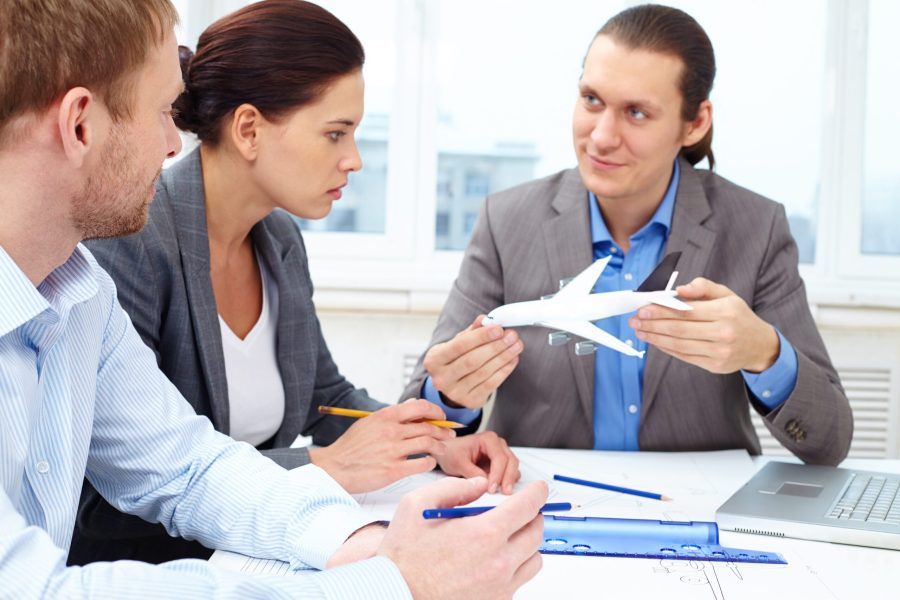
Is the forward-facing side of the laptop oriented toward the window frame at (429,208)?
no

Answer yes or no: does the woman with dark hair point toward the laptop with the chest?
yes

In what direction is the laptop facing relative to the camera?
to the viewer's left

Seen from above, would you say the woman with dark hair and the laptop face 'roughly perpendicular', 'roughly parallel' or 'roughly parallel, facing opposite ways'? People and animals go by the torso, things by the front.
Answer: roughly parallel, facing opposite ways

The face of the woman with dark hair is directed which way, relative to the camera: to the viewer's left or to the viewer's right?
to the viewer's right

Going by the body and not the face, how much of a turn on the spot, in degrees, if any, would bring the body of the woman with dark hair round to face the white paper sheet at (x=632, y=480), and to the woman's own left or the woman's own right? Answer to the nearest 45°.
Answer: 0° — they already face it

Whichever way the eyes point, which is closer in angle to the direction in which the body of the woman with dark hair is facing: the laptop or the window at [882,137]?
the laptop

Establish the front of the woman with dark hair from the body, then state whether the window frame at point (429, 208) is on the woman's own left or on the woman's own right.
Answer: on the woman's own left

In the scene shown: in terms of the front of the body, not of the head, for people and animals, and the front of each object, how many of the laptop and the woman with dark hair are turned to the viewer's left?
1

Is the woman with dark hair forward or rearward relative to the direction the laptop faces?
forward

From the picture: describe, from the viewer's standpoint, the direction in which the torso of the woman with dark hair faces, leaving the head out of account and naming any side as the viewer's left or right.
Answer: facing the viewer and to the right of the viewer

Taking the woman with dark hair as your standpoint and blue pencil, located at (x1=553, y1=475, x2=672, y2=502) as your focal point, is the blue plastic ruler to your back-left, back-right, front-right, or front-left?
front-right

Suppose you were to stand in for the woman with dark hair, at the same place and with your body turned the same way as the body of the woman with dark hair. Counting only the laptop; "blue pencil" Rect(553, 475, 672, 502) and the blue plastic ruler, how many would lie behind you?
0

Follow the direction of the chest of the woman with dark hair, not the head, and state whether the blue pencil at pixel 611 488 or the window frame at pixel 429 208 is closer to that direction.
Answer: the blue pencil
